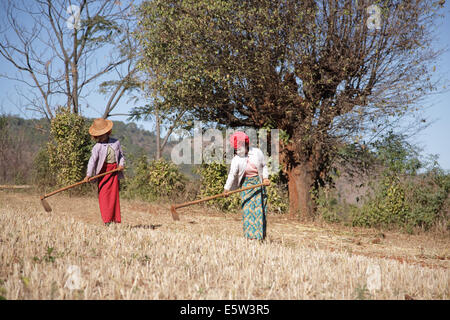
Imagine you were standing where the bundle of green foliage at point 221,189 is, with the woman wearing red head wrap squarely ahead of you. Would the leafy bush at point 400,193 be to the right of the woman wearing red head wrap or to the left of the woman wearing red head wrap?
left

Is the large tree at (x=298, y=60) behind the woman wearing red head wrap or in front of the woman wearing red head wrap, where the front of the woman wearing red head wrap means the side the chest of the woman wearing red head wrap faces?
behind

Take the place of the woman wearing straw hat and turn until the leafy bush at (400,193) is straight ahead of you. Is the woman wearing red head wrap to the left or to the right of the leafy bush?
right

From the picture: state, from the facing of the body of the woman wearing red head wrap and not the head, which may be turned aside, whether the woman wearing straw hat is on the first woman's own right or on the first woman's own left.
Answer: on the first woman's own right

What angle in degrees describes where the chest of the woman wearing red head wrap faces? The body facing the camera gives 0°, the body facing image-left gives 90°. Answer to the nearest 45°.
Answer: approximately 0°

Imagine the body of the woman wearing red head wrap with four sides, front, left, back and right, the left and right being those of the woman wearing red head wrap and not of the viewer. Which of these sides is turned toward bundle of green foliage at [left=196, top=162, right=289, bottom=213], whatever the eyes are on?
back

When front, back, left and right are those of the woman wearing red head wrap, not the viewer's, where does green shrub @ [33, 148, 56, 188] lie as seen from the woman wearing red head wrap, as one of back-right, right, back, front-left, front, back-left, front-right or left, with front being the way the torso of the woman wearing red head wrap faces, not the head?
back-right

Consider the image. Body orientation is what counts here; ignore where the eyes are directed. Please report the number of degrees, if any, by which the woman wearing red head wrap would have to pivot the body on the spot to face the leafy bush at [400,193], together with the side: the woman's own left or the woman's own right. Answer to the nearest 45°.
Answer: approximately 135° to the woman's own left
